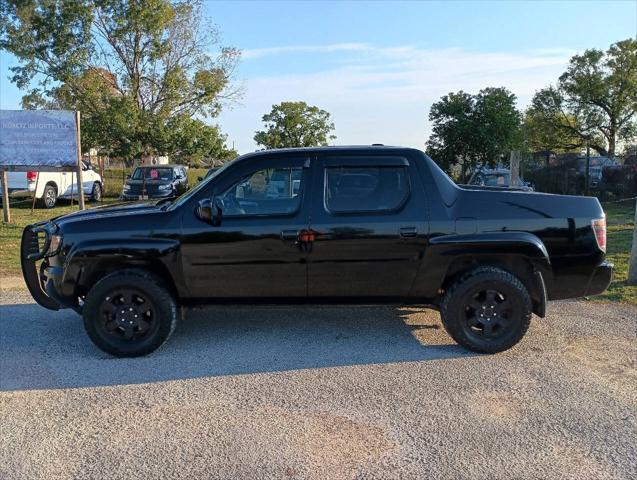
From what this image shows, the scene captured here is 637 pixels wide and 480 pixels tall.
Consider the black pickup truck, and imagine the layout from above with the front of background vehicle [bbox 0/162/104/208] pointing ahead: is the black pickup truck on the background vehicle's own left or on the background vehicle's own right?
on the background vehicle's own right

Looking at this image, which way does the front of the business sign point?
toward the camera

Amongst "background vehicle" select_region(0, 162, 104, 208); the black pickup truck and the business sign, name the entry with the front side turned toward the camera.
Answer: the business sign

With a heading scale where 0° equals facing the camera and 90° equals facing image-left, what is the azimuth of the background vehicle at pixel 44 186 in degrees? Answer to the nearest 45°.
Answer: approximately 225°

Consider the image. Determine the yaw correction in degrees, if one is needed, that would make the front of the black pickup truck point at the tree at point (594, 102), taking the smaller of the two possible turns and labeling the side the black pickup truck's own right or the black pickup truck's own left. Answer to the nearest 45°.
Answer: approximately 135° to the black pickup truck's own right

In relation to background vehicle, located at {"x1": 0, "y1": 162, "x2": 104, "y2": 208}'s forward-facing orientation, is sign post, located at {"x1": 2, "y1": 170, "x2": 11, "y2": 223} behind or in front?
behind

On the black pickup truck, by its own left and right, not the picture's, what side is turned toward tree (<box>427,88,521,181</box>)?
right

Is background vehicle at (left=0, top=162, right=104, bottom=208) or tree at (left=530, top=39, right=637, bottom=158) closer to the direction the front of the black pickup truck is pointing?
the background vehicle

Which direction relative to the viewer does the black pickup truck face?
to the viewer's left

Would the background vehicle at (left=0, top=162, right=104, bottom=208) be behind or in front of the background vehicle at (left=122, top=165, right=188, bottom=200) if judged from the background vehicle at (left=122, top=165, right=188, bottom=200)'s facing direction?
in front

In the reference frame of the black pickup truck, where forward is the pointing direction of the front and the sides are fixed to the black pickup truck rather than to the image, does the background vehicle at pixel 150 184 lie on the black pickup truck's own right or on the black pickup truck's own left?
on the black pickup truck's own right

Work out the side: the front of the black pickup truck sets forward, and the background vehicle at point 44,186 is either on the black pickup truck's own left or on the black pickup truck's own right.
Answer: on the black pickup truck's own right

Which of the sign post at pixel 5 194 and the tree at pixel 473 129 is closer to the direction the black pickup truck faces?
the sign post

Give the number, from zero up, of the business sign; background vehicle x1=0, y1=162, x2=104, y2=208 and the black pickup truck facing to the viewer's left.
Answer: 1
